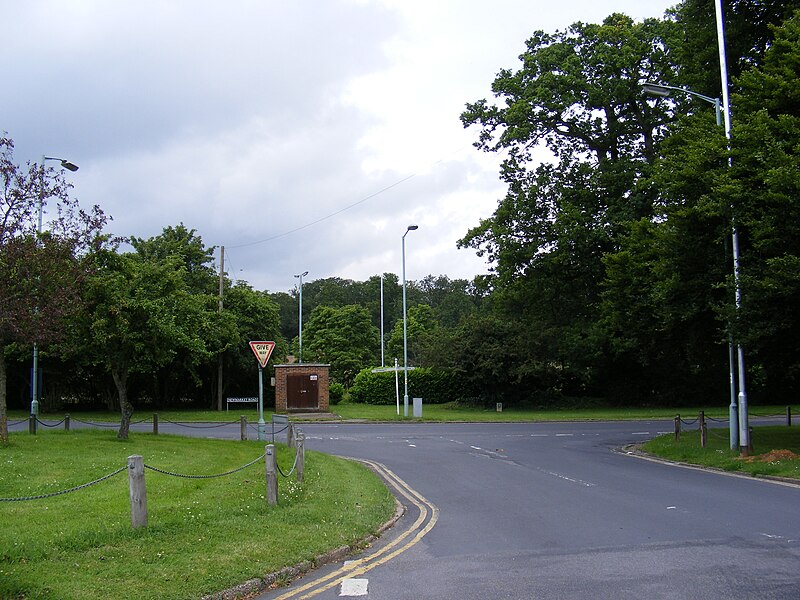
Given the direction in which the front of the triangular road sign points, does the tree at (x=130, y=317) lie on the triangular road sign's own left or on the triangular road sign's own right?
on the triangular road sign's own right

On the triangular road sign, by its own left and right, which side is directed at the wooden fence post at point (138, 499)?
front

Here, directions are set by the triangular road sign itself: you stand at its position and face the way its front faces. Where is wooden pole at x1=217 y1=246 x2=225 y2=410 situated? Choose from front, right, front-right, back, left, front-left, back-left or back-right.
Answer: back

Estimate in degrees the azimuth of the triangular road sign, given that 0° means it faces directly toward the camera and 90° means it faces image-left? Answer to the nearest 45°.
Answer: approximately 0°

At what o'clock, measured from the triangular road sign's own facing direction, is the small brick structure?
The small brick structure is roughly at 6 o'clock from the triangular road sign.

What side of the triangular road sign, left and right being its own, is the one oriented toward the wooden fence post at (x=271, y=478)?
front

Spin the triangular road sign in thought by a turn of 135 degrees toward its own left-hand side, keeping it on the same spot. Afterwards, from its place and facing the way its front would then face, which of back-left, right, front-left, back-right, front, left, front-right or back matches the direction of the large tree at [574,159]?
front
